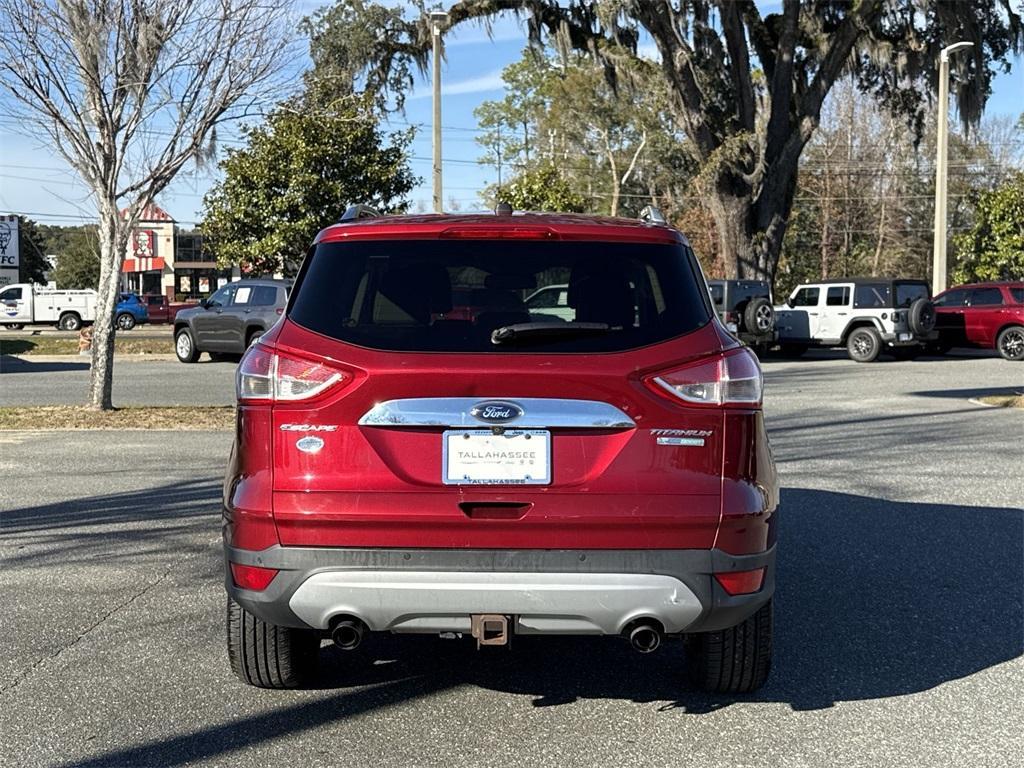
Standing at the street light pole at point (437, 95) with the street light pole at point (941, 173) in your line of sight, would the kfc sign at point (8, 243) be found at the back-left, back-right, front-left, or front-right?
back-right

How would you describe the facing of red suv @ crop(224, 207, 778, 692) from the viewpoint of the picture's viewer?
facing away from the viewer

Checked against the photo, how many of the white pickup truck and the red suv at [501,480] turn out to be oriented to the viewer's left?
1

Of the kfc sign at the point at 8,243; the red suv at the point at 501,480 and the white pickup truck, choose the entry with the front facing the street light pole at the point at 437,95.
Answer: the red suv

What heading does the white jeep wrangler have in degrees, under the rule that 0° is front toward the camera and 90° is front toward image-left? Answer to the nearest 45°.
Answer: approximately 135°

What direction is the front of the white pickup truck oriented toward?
to the viewer's left

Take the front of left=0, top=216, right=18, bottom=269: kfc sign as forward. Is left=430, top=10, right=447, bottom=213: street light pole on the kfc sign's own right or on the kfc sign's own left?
on the kfc sign's own left
